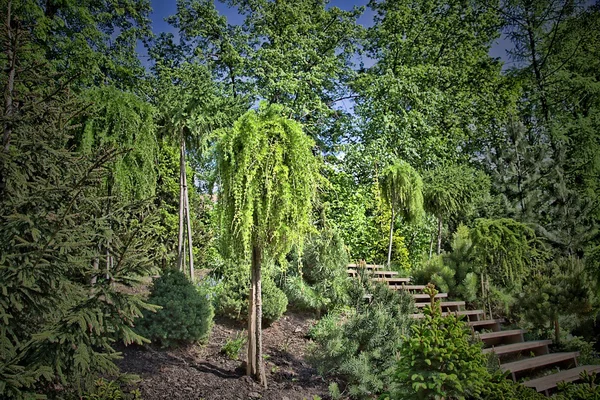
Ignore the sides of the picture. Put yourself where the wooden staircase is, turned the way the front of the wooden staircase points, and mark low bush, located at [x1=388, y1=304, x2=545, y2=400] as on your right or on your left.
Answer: on your right

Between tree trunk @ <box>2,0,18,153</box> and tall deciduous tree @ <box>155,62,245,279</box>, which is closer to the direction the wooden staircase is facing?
the tree trunk

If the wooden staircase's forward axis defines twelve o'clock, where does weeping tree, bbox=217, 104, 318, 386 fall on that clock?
The weeping tree is roughly at 3 o'clock from the wooden staircase.

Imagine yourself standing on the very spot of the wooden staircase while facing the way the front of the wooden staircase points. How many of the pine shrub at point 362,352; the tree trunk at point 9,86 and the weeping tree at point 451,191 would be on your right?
2

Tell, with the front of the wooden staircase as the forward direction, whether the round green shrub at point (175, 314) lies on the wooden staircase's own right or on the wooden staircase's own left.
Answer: on the wooden staircase's own right

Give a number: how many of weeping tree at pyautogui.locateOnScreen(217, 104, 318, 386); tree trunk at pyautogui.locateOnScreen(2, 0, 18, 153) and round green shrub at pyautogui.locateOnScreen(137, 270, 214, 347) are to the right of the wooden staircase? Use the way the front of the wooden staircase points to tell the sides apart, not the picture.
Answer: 3

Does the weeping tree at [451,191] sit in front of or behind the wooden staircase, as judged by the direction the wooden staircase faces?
behind

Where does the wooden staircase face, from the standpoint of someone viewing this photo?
facing the viewer and to the right of the viewer

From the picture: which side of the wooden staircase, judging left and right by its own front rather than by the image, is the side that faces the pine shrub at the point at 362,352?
right

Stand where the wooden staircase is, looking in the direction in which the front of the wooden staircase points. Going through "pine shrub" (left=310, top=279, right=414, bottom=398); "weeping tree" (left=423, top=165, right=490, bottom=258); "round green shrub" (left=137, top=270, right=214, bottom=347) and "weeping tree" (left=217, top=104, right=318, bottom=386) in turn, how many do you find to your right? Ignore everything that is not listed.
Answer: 3

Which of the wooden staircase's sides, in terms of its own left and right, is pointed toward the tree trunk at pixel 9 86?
right
